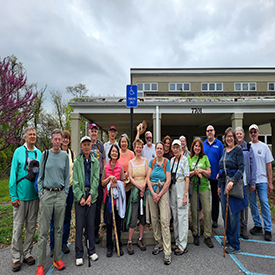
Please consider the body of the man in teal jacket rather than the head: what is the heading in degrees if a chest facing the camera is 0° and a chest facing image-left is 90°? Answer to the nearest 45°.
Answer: approximately 315°

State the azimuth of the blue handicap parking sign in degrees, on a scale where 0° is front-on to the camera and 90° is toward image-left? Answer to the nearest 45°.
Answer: approximately 0°

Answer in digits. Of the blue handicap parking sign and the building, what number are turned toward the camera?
2

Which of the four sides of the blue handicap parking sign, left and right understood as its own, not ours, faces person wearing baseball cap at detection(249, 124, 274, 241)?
left

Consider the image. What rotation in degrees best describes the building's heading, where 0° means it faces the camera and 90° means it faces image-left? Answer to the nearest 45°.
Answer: approximately 0°

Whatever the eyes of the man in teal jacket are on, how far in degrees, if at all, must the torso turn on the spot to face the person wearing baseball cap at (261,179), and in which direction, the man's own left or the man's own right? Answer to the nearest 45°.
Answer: approximately 45° to the man's own left

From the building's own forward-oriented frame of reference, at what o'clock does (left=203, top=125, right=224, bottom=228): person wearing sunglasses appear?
The person wearing sunglasses is roughly at 12 o'clock from the building.
